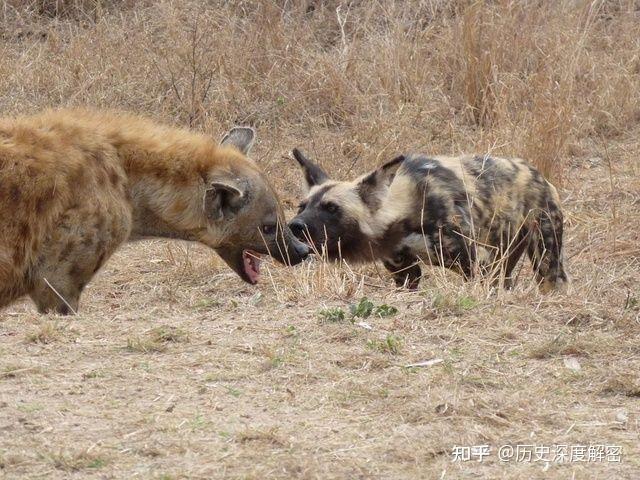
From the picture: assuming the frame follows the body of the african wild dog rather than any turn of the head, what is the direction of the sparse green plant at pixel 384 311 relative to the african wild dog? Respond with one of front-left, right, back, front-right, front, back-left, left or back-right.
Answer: left

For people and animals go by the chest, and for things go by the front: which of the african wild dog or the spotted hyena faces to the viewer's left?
the african wild dog

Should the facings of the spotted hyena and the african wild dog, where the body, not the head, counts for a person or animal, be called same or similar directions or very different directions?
very different directions

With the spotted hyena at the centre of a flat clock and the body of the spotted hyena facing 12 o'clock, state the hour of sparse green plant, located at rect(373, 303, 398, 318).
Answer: The sparse green plant is roughly at 1 o'clock from the spotted hyena.

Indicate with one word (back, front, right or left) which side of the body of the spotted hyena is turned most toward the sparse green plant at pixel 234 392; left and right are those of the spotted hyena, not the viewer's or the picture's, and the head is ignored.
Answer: right

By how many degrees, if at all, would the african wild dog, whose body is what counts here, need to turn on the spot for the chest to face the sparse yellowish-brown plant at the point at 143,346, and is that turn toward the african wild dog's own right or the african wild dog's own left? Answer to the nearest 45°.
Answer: approximately 45° to the african wild dog's own left

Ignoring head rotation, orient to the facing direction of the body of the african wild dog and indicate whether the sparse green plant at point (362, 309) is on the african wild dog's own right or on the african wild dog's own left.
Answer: on the african wild dog's own left

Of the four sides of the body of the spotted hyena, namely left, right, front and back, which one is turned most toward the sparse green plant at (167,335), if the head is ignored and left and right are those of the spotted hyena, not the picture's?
right

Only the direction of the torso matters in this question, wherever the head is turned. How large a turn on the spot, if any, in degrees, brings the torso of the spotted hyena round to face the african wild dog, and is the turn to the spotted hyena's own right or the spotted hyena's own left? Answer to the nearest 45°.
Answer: approximately 45° to the spotted hyena's own left

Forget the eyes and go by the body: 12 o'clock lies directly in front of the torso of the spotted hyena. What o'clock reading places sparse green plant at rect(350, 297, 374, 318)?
The sparse green plant is roughly at 1 o'clock from the spotted hyena.

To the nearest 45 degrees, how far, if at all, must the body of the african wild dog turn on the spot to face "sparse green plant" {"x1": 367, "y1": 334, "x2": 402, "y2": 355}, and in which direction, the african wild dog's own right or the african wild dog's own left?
approximately 90° to the african wild dog's own left

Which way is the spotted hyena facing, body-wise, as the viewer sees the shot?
to the viewer's right

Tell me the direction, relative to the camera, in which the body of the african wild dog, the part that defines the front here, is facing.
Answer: to the viewer's left

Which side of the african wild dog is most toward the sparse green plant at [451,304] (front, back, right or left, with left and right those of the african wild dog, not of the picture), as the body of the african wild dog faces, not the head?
left

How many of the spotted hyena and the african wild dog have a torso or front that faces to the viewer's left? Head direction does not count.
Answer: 1
